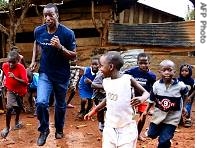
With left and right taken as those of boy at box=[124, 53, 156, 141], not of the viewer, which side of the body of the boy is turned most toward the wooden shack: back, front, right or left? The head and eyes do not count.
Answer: back

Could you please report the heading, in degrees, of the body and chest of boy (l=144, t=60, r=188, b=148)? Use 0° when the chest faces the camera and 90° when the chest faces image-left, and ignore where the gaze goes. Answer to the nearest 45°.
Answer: approximately 0°

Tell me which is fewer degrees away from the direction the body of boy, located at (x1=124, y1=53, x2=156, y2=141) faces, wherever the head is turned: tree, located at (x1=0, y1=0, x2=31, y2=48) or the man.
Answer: the man

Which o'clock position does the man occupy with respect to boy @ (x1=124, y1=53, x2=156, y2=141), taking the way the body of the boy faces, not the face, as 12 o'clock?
The man is roughly at 2 o'clock from the boy.

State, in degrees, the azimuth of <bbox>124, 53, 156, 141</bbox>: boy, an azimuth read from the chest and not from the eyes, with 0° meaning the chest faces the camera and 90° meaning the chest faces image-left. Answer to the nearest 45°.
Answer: approximately 0°

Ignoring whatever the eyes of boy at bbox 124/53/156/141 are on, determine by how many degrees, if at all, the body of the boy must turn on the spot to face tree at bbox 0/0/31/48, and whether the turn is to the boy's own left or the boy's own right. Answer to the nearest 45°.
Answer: approximately 135° to the boy's own right

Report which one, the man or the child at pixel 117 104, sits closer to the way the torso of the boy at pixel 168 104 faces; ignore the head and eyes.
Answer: the child

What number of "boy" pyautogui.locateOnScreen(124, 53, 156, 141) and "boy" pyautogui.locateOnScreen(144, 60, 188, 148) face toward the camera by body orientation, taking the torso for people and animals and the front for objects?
2

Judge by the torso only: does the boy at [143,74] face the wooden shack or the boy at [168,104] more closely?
the boy

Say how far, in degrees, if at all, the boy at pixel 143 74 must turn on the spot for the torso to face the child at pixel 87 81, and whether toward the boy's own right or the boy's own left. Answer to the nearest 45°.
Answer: approximately 135° to the boy's own right
